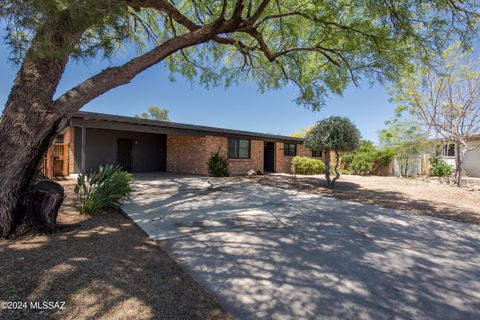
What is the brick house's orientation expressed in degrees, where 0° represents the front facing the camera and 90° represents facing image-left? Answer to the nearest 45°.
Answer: approximately 315°

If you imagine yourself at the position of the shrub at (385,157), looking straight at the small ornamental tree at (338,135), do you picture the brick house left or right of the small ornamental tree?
right

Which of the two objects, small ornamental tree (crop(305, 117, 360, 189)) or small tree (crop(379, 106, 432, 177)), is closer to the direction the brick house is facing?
the small ornamental tree

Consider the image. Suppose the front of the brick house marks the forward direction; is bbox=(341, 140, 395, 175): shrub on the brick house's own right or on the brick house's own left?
on the brick house's own left

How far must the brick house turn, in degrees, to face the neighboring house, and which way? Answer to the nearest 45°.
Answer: approximately 45° to its left

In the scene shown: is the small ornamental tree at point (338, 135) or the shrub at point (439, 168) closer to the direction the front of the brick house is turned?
the small ornamental tree

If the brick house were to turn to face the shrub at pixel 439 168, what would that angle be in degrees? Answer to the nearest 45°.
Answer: approximately 45° to its left

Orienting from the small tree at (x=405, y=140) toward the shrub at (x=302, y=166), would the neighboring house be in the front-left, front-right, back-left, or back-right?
back-right

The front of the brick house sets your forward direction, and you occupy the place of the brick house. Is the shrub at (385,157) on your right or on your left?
on your left

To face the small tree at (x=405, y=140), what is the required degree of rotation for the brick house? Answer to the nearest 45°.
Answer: approximately 45° to its left
